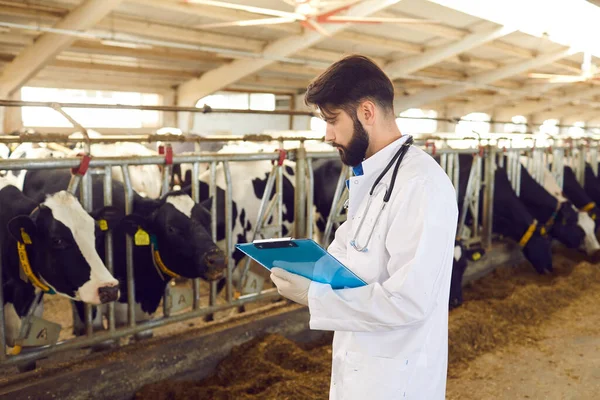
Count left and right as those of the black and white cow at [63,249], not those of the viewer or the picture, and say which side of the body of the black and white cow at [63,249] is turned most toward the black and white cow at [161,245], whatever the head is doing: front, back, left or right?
left

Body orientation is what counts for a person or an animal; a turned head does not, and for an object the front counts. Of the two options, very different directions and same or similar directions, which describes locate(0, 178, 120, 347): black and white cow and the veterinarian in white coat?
very different directions

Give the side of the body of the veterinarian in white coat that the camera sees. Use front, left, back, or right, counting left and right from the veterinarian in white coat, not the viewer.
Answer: left

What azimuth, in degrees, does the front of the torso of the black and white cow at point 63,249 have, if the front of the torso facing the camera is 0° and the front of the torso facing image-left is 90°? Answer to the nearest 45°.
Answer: approximately 315°

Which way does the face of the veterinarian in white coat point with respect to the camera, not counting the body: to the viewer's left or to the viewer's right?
to the viewer's left

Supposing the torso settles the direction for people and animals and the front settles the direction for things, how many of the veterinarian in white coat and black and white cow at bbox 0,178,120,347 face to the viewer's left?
1

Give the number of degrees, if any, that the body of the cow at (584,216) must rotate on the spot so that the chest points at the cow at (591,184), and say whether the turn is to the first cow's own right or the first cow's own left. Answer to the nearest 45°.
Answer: approximately 135° to the first cow's own left

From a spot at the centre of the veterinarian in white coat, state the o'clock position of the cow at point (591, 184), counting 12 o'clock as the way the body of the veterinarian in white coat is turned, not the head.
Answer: The cow is roughly at 4 o'clock from the veterinarian in white coat.
